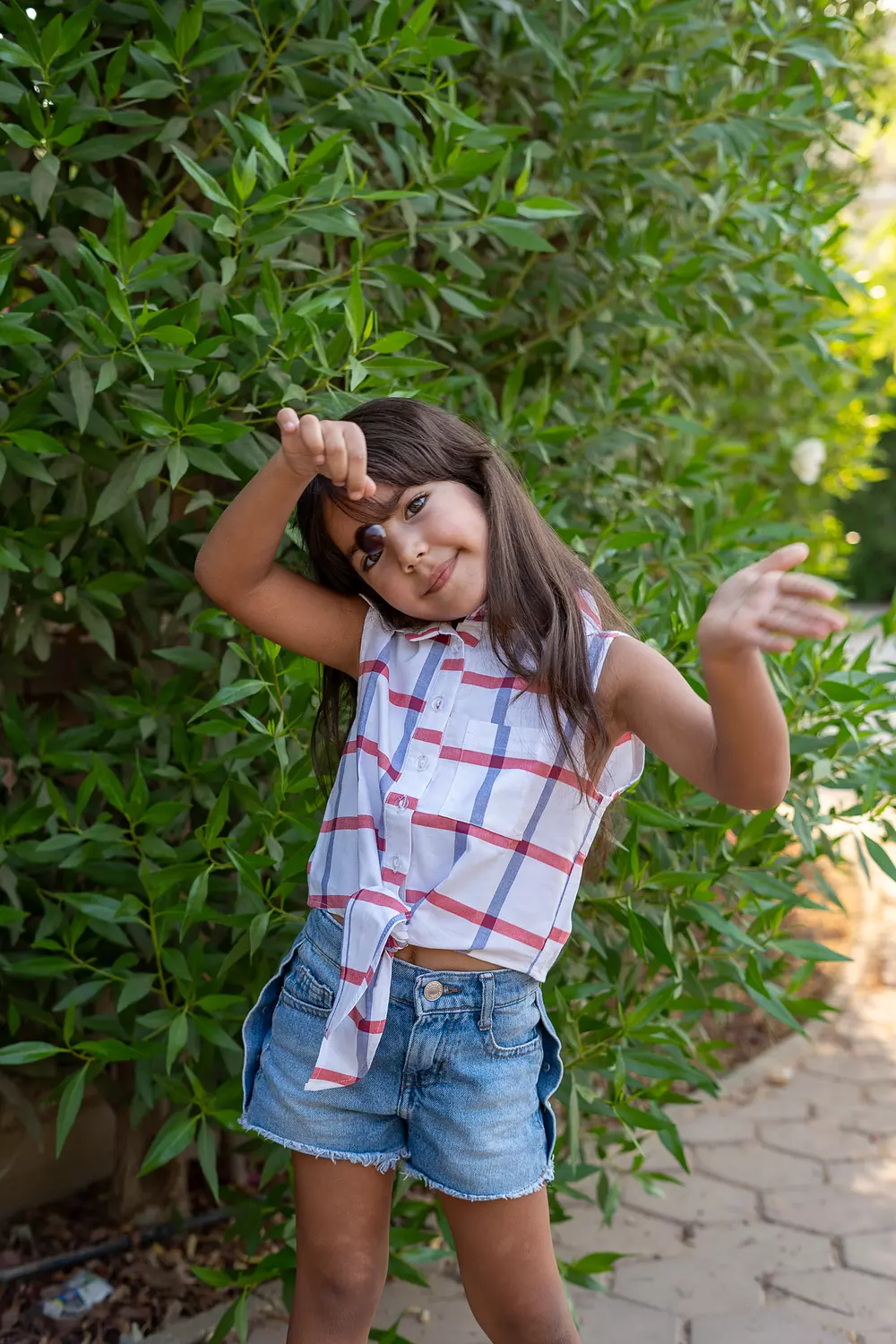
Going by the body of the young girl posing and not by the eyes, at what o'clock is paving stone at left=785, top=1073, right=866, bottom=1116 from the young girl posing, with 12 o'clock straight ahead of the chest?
The paving stone is roughly at 7 o'clock from the young girl posing.

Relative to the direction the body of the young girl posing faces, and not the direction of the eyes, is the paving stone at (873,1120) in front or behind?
behind

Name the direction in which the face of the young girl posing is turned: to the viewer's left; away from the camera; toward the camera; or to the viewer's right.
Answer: toward the camera

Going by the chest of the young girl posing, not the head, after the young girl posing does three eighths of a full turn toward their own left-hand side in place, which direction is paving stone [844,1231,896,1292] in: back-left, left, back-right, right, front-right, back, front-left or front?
front

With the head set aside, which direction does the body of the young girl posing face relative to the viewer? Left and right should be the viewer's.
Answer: facing the viewer

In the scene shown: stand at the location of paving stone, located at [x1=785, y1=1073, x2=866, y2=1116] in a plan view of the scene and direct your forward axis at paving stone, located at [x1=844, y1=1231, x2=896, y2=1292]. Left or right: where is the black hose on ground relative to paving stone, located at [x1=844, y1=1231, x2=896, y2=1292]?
right
